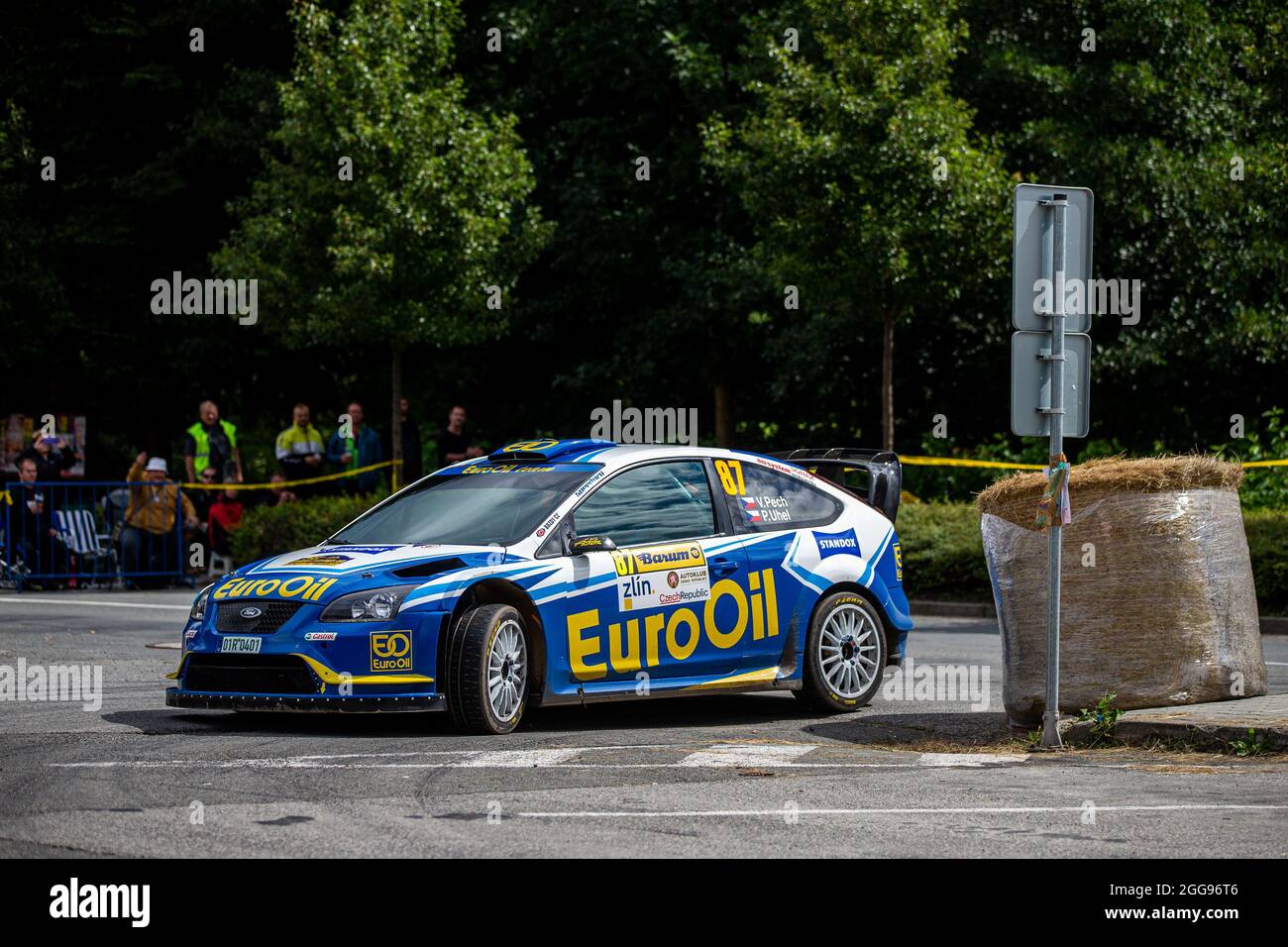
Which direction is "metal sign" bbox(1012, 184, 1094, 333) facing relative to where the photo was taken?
away from the camera

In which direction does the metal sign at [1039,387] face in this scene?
away from the camera

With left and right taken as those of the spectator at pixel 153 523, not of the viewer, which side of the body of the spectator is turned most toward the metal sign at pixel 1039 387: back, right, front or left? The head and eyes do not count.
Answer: front

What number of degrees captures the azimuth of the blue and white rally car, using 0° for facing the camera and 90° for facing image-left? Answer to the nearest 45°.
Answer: approximately 45°

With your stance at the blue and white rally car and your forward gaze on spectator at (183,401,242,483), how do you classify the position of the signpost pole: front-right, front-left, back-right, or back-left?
back-right

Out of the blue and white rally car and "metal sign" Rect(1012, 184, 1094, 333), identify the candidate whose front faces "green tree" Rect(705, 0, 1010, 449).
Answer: the metal sign

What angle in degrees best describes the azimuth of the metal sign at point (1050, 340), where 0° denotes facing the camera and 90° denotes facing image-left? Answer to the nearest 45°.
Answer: approximately 180°

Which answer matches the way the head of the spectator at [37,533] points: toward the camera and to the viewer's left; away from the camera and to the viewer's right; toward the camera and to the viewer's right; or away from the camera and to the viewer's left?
toward the camera and to the viewer's right

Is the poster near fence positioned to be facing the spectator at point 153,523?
yes

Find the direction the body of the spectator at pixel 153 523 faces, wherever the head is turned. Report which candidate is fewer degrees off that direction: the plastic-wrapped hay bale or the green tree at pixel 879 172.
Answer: the plastic-wrapped hay bale

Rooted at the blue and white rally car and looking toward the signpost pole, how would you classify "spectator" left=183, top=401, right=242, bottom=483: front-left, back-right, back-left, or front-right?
back-left
